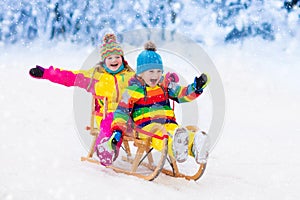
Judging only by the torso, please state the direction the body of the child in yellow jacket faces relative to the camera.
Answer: toward the camera

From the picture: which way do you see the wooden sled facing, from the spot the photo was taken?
facing the viewer and to the right of the viewer

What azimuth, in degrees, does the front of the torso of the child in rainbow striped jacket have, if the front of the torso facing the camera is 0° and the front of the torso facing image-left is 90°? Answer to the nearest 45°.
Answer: approximately 315°

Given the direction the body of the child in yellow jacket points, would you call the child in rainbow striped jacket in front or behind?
in front

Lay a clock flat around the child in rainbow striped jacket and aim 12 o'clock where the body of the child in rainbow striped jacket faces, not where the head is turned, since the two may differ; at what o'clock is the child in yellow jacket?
The child in yellow jacket is roughly at 6 o'clock from the child in rainbow striped jacket.

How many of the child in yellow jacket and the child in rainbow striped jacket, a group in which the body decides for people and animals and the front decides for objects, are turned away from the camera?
0

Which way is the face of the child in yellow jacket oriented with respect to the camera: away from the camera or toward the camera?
toward the camera
